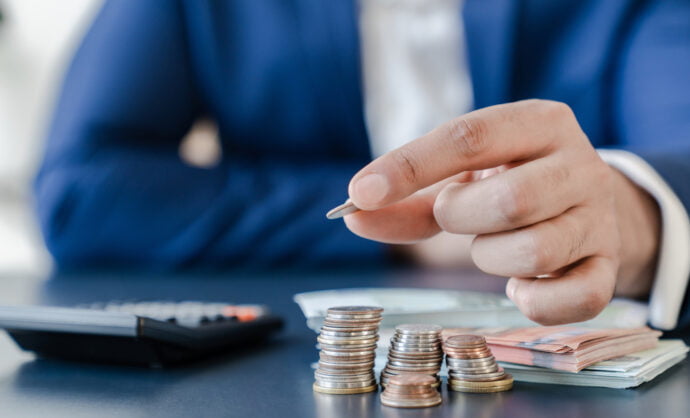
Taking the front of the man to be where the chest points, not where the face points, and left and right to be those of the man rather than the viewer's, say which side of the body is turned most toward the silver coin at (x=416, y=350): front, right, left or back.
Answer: front

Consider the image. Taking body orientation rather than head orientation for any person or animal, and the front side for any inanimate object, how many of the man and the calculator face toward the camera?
1

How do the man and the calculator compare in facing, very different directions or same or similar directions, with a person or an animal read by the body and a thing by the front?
very different directions

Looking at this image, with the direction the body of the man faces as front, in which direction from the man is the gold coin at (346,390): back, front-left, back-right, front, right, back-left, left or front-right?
front

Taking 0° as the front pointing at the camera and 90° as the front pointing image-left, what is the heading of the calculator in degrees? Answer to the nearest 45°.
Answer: approximately 225°

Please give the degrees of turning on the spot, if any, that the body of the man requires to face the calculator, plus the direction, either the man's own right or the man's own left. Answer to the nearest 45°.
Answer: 0° — they already face it

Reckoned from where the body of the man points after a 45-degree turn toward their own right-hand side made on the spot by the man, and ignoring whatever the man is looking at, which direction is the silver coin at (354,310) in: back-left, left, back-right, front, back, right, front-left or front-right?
front-left

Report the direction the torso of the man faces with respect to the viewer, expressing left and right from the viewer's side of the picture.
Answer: facing the viewer

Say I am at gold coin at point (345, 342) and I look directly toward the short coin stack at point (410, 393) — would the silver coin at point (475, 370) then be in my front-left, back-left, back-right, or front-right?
front-left

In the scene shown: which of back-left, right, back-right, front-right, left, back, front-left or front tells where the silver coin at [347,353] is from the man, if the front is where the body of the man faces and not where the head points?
front

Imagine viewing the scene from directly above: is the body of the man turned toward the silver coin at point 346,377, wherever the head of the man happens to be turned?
yes

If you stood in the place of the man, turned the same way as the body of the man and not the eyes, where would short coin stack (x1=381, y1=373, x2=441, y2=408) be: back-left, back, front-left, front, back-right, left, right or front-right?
front
